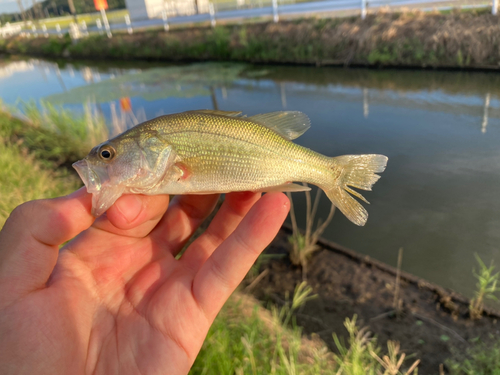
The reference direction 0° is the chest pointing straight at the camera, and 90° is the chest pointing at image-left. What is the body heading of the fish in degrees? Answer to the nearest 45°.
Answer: approximately 90°

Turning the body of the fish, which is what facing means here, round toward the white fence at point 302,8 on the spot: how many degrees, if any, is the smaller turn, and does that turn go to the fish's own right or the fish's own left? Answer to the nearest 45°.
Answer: approximately 90° to the fish's own right
